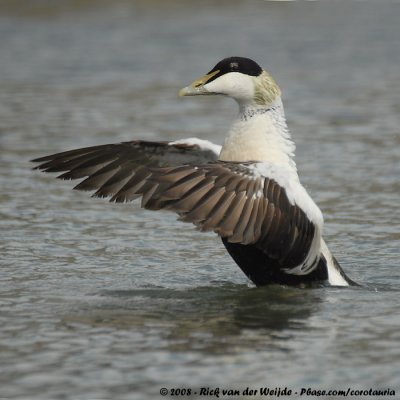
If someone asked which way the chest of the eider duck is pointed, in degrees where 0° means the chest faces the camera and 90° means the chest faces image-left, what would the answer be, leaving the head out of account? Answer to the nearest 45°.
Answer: approximately 90°
